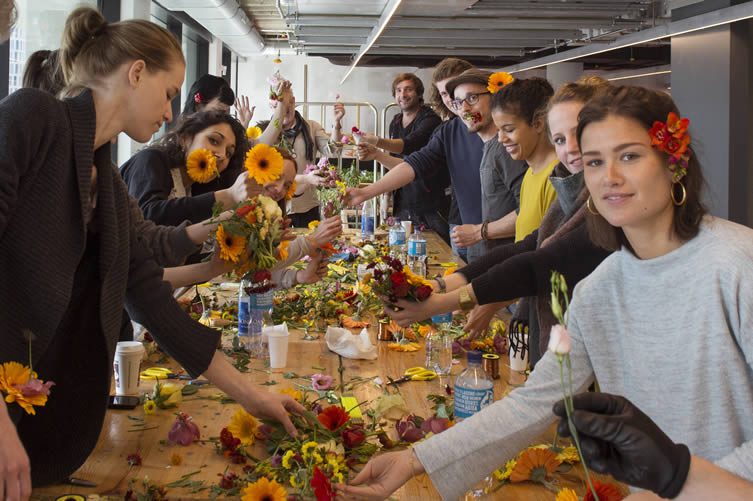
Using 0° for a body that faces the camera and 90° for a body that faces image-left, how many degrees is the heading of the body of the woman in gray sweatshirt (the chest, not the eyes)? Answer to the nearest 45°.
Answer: approximately 45°

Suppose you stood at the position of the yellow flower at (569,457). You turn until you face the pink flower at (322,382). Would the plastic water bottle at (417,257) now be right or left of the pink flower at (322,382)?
right

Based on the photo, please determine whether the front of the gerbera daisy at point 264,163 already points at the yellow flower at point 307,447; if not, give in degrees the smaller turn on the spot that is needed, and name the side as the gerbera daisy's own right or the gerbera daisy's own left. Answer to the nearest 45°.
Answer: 0° — it already faces it

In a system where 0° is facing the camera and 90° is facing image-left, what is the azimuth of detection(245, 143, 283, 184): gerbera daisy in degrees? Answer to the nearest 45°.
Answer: approximately 0°

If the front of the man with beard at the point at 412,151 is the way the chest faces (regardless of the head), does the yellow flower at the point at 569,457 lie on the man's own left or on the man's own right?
on the man's own left

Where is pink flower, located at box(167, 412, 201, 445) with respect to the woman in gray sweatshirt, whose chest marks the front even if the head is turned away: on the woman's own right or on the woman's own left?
on the woman's own right

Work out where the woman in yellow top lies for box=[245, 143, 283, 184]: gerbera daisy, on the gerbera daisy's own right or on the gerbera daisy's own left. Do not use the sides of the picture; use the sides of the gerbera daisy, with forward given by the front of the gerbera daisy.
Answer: on the gerbera daisy's own left

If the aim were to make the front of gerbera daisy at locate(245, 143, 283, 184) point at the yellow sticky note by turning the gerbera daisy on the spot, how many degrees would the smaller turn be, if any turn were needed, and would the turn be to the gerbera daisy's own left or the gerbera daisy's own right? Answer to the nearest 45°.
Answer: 0° — it already faces it
